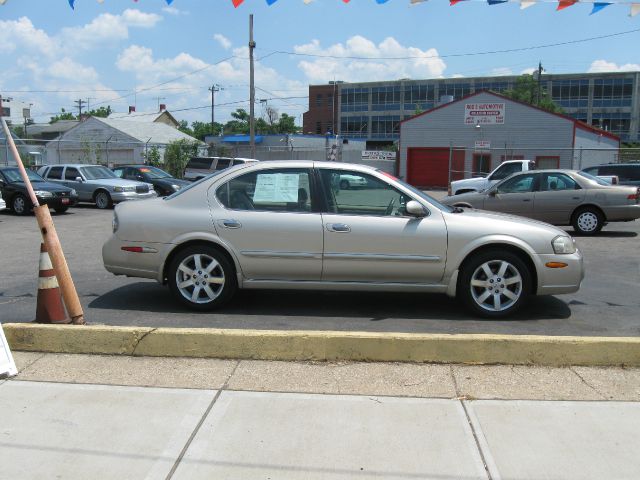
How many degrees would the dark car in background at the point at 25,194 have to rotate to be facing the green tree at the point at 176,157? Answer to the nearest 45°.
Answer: approximately 90° to its left

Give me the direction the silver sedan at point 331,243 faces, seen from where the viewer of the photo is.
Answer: facing to the right of the viewer

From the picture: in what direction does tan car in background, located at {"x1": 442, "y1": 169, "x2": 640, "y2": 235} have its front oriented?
to the viewer's left

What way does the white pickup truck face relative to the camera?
to the viewer's left

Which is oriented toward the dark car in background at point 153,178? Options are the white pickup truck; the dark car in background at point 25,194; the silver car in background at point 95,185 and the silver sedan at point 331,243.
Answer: the white pickup truck

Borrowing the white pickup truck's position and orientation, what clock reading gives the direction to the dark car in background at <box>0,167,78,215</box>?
The dark car in background is roughly at 11 o'clock from the white pickup truck.
